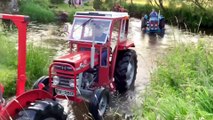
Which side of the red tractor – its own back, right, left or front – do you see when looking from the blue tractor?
back

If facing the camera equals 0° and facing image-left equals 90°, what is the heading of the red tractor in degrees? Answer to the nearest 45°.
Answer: approximately 45°
